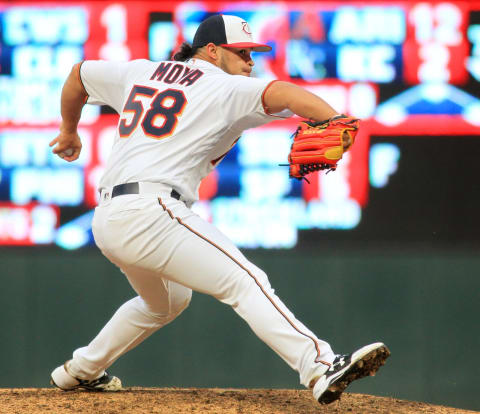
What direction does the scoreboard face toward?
toward the camera

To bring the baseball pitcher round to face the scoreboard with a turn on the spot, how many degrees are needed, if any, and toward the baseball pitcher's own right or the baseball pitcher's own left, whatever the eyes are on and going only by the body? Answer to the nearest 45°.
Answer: approximately 45° to the baseball pitcher's own left

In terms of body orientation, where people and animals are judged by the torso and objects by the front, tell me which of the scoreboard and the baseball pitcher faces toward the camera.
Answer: the scoreboard

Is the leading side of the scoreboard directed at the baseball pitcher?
yes

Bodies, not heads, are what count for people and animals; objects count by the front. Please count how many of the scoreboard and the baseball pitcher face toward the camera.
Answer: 1

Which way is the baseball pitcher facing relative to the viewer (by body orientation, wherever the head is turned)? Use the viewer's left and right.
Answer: facing away from the viewer and to the right of the viewer
